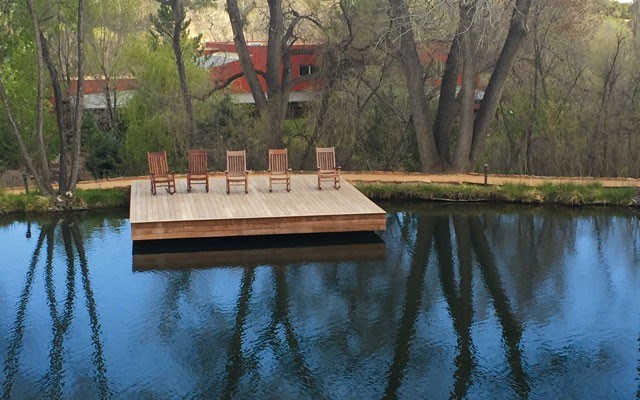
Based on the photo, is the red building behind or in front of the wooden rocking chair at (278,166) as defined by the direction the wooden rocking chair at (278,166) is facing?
behind

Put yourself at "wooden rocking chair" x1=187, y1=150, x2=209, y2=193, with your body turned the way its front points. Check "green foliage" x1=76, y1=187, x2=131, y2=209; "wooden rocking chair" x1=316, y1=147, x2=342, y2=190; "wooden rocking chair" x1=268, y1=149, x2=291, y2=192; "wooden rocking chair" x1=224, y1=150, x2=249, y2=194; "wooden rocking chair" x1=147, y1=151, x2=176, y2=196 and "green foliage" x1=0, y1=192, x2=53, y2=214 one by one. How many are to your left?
3

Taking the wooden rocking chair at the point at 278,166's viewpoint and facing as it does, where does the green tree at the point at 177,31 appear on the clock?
The green tree is roughly at 5 o'clock from the wooden rocking chair.

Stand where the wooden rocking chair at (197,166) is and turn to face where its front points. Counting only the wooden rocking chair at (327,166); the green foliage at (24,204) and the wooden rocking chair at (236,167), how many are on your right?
1

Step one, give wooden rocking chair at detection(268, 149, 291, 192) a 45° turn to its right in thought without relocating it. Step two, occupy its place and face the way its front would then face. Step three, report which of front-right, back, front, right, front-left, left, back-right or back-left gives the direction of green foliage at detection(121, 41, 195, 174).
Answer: right

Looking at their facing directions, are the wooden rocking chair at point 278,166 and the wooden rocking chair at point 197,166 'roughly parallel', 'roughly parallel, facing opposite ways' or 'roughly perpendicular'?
roughly parallel

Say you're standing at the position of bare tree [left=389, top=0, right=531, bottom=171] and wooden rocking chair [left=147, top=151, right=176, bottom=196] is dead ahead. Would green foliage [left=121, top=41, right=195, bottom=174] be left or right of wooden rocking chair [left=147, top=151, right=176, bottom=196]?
right

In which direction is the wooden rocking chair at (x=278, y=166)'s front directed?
toward the camera

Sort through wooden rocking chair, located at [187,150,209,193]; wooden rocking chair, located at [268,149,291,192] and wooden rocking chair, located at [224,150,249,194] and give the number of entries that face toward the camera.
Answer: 3

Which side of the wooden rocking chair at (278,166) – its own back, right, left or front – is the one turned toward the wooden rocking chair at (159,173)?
right

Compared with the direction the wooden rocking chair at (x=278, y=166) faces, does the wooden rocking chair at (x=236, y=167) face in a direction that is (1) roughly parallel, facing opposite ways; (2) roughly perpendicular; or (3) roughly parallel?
roughly parallel

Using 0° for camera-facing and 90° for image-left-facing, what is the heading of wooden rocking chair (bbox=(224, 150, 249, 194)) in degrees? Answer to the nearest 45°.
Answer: approximately 0°

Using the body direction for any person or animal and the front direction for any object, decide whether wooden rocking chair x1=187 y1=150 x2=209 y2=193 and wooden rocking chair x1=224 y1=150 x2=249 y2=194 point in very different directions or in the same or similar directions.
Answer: same or similar directions

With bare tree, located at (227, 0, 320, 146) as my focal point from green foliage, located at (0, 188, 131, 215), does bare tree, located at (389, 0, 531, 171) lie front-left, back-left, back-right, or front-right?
front-right
